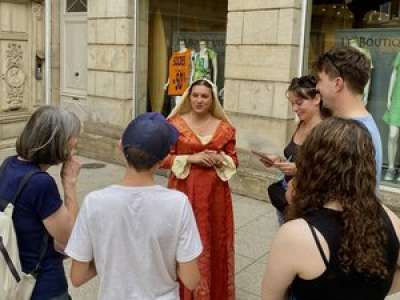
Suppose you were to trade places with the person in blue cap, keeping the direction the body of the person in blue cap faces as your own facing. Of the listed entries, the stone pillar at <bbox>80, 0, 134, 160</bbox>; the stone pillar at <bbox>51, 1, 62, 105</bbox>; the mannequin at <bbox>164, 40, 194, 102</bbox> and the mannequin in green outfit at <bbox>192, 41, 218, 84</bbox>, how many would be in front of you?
4

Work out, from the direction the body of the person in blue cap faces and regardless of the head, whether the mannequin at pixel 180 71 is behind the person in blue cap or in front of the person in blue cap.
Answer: in front

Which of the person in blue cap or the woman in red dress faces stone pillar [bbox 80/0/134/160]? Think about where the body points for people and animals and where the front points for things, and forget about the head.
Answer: the person in blue cap

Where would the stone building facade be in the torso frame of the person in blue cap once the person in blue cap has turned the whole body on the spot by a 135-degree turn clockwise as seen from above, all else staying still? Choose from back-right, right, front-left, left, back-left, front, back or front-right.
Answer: back-left

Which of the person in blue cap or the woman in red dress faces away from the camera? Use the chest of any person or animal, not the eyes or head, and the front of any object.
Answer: the person in blue cap

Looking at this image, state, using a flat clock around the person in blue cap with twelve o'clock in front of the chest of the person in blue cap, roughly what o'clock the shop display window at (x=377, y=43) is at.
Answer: The shop display window is roughly at 1 o'clock from the person in blue cap.

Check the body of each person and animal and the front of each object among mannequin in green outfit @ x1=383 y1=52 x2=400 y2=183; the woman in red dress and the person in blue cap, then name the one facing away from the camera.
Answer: the person in blue cap

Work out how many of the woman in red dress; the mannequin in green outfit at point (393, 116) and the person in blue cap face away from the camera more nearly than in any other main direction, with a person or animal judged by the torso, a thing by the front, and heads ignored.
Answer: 1

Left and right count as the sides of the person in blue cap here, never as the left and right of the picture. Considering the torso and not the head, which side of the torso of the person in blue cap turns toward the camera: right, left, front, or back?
back

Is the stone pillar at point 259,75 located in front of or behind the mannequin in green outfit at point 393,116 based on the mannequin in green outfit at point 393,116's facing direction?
in front

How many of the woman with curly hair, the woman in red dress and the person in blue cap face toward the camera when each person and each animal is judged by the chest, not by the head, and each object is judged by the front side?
1

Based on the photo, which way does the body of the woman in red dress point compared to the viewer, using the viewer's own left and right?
facing the viewer

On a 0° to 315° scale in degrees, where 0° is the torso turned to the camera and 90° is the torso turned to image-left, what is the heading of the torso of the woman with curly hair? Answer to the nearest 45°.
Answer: approximately 135°

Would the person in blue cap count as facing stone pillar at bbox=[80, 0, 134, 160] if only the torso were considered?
yes

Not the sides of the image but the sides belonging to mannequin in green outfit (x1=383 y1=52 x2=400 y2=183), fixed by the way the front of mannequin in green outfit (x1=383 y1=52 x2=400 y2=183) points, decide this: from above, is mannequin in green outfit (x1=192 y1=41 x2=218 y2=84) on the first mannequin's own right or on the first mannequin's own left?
on the first mannequin's own right

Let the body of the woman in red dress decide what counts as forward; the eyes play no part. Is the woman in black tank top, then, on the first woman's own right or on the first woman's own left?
on the first woman's own left
